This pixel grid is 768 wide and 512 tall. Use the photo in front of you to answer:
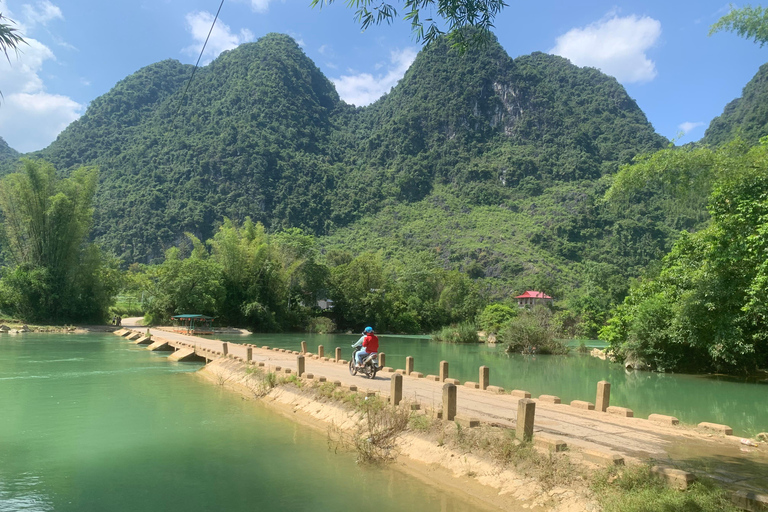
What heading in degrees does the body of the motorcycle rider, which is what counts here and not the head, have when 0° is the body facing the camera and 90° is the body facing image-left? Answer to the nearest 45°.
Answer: approximately 135°

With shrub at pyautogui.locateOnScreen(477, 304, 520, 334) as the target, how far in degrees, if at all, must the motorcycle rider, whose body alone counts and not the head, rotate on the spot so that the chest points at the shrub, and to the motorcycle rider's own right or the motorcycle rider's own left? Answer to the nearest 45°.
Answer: approximately 45° to the motorcycle rider's own right

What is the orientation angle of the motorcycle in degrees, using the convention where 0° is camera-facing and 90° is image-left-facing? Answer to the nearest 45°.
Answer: approximately 135°

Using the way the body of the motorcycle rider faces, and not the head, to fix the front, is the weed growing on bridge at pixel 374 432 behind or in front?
behind

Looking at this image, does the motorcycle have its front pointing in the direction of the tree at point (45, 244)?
yes

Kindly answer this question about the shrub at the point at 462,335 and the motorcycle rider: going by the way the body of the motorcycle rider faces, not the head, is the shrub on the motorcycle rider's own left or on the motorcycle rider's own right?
on the motorcycle rider's own right

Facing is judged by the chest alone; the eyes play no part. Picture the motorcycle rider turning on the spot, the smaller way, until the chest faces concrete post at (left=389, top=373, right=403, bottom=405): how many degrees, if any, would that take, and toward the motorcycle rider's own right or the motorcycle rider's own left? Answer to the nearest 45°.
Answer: approximately 135° to the motorcycle rider's own left

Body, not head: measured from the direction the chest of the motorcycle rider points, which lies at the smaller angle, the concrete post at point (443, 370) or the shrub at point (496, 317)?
the shrub
